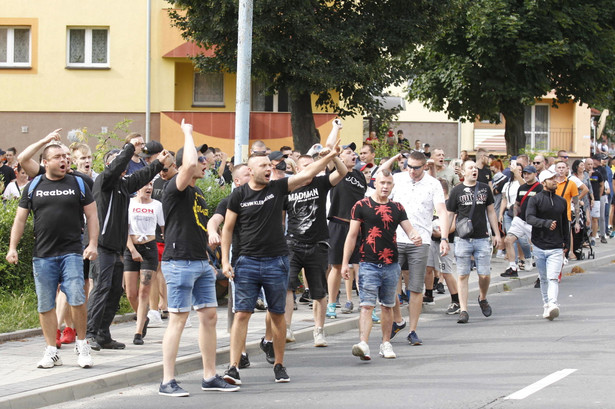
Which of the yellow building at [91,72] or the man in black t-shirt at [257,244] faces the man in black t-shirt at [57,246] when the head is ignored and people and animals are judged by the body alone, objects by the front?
the yellow building

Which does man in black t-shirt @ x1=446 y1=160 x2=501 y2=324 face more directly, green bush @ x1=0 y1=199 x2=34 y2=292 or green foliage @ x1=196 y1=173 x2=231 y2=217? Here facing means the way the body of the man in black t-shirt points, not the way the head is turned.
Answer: the green bush

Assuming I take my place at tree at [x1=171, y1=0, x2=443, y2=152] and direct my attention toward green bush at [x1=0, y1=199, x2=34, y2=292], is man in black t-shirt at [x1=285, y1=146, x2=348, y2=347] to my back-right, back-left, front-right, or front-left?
front-left

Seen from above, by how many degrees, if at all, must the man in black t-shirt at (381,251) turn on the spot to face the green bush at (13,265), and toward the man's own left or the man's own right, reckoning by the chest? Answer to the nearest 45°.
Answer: approximately 90° to the man's own right

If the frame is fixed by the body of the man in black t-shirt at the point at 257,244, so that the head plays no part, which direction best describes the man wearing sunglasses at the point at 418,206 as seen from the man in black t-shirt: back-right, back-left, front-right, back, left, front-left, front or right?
back-left

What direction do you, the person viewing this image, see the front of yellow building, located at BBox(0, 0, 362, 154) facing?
facing the viewer

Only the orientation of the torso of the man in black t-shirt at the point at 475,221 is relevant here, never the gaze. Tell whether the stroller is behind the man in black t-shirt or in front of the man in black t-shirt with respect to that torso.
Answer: behind

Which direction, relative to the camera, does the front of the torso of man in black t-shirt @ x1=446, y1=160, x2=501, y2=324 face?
toward the camera

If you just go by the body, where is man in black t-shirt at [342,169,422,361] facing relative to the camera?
toward the camera

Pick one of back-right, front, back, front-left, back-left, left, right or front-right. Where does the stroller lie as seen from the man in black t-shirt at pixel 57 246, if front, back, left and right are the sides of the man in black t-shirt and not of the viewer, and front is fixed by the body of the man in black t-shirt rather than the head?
back-left

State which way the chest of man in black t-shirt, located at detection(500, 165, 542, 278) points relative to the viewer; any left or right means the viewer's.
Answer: facing the viewer and to the left of the viewer
